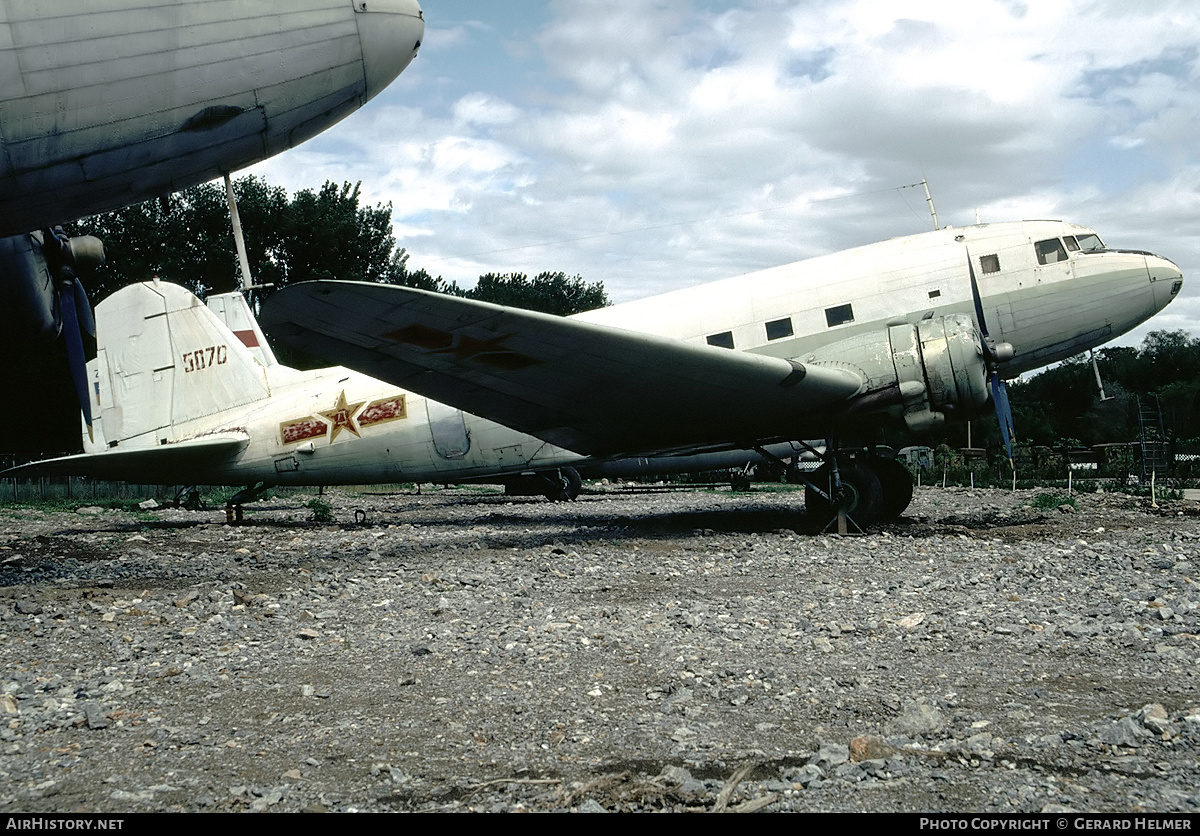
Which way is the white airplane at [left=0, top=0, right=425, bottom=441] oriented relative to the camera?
to the viewer's right
